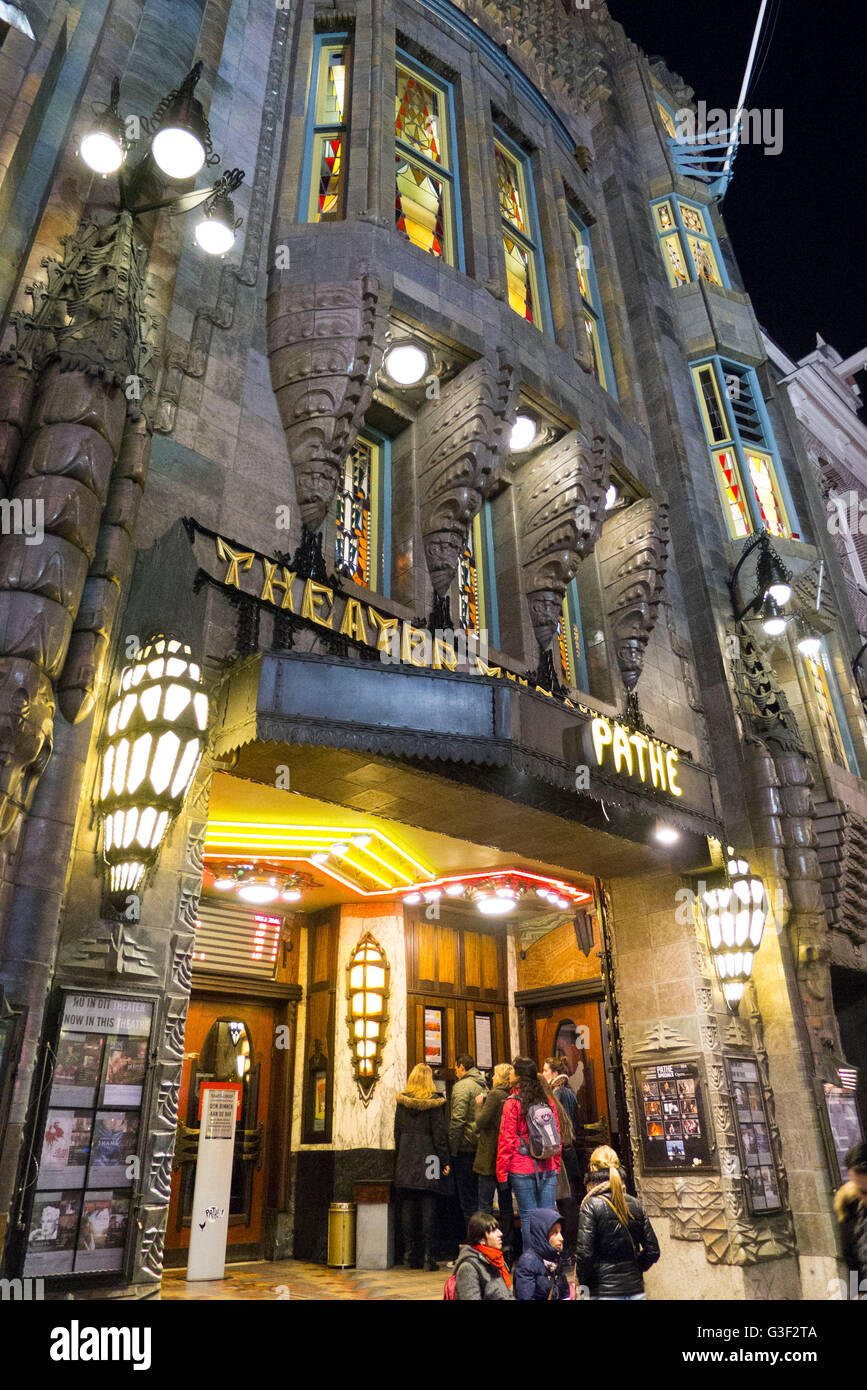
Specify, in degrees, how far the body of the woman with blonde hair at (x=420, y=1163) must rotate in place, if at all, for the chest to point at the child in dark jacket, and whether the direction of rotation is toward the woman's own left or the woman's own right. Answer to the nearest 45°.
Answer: approximately 180°

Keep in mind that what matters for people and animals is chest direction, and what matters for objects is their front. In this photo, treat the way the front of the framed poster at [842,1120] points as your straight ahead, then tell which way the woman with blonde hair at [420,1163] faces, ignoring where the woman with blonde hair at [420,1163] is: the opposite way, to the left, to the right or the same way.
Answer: the opposite way

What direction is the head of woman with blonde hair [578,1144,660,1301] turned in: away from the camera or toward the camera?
away from the camera

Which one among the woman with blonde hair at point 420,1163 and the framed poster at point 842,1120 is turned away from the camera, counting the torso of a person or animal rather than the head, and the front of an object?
the woman with blonde hair

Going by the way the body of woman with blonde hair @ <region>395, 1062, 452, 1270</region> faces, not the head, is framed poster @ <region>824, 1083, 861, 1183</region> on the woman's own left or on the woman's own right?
on the woman's own right

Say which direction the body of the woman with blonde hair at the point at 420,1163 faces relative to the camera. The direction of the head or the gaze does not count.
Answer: away from the camera

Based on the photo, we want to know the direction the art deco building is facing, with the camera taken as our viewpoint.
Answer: facing the viewer and to the right of the viewer

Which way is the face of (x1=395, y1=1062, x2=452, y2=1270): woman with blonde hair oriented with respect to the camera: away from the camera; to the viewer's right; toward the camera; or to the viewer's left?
away from the camera

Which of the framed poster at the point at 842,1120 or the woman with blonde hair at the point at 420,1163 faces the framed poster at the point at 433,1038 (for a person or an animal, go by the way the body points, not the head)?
the woman with blonde hair

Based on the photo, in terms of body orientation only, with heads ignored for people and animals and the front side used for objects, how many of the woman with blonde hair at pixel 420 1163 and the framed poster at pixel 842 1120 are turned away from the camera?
1
